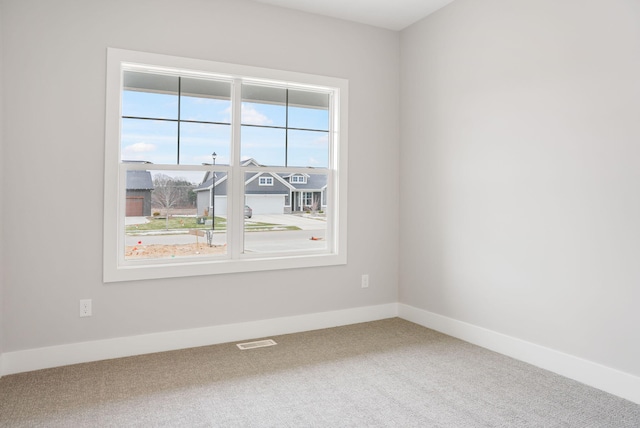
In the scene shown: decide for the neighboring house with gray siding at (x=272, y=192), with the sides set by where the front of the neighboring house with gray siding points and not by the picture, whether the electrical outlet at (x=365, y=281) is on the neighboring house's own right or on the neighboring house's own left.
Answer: on the neighboring house's own left

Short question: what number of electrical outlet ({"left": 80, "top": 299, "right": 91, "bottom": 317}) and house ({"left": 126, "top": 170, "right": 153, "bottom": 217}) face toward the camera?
2

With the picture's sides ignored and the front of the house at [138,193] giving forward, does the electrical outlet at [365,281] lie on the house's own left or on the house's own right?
on the house's own left

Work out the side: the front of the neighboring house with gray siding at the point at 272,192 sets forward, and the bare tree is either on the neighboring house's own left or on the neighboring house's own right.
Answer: on the neighboring house's own right

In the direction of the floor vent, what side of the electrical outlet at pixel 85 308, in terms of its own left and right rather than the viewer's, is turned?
left
